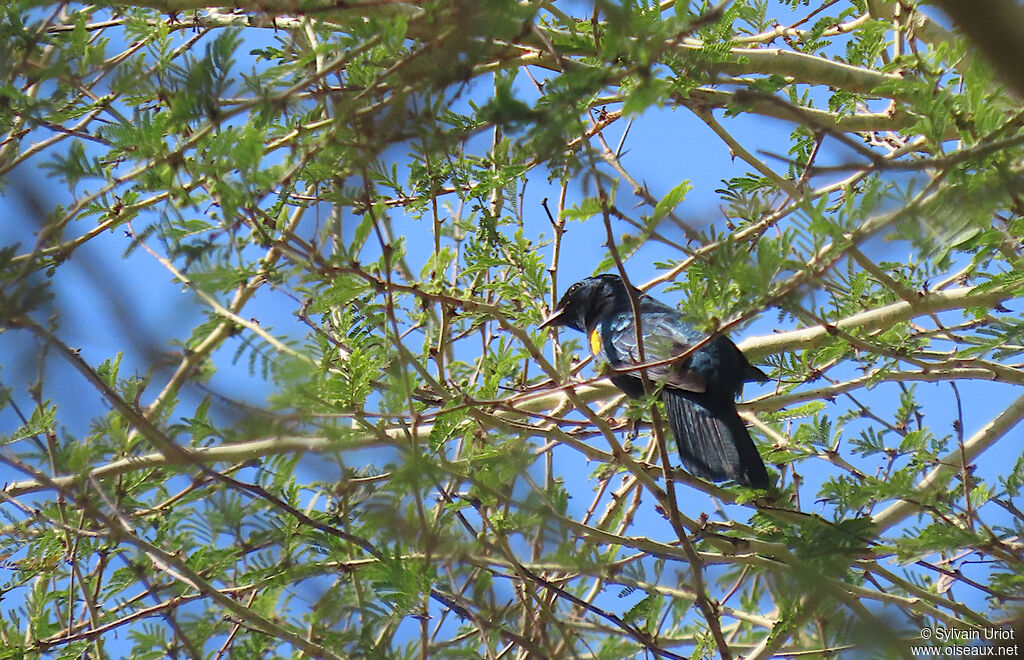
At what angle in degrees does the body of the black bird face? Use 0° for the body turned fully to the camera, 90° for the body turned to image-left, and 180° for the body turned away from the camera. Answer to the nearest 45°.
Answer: approximately 90°
